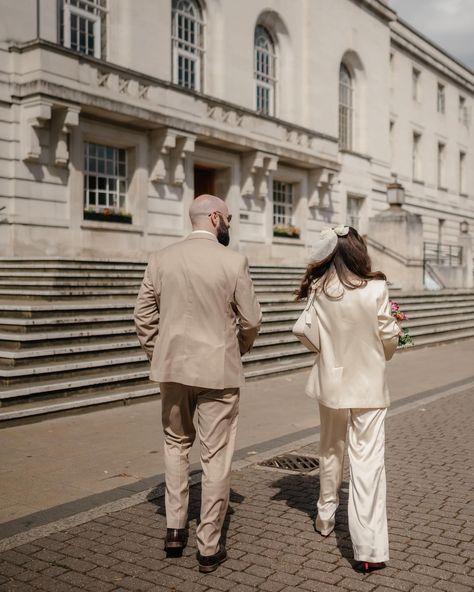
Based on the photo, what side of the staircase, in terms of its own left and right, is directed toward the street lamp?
left

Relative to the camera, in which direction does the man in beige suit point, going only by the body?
away from the camera

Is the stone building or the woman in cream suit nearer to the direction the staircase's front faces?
the woman in cream suit

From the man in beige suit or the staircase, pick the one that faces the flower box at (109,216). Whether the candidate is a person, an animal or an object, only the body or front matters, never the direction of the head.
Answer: the man in beige suit

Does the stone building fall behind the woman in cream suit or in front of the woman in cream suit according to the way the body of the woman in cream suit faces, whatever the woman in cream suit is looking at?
in front

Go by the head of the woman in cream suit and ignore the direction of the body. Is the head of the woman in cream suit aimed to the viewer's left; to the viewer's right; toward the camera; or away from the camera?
away from the camera

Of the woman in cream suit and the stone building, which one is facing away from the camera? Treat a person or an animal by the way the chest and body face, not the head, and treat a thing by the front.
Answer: the woman in cream suit

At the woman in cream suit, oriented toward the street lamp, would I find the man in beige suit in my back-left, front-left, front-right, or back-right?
back-left

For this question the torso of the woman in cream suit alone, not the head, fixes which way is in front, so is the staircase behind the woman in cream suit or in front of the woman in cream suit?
in front

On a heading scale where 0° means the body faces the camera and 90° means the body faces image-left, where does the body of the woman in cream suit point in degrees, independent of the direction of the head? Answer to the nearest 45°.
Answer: approximately 180°

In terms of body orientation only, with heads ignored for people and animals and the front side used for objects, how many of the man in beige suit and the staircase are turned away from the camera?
1

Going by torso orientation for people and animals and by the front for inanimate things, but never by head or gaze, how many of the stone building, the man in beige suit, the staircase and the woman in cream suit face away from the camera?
2

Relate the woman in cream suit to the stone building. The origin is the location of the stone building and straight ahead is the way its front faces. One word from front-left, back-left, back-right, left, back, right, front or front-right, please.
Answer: front-right

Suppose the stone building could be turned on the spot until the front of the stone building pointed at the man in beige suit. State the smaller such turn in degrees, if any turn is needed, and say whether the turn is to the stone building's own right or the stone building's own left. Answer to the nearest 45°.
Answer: approximately 45° to the stone building's own right

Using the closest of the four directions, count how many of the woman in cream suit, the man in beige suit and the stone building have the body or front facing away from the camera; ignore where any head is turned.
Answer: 2

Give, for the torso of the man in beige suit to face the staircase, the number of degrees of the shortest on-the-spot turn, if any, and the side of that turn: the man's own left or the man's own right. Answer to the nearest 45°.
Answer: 0° — they already face it
